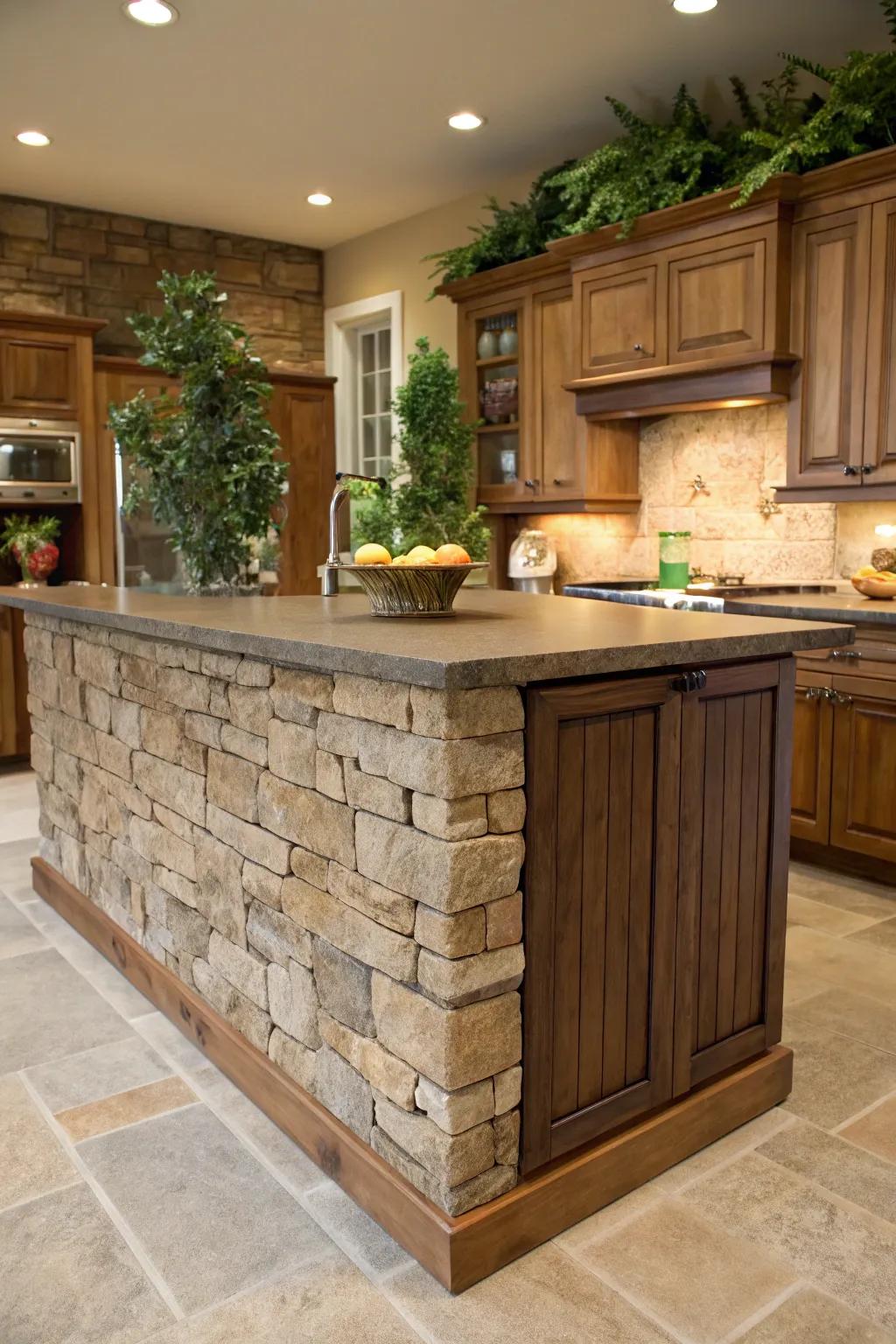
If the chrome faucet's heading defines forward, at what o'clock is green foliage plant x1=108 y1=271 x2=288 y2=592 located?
The green foliage plant is roughly at 8 o'clock from the chrome faucet.

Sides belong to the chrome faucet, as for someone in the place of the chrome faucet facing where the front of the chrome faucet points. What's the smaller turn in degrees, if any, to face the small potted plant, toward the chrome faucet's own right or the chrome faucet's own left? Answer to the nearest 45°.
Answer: approximately 135° to the chrome faucet's own left

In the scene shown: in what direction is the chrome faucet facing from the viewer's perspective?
to the viewer's right

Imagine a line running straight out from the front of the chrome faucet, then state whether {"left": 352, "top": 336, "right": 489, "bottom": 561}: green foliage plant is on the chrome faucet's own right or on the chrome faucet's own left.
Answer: on the chrome faucet's own left

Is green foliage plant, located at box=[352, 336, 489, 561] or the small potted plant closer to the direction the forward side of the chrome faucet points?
the green foliage plant
